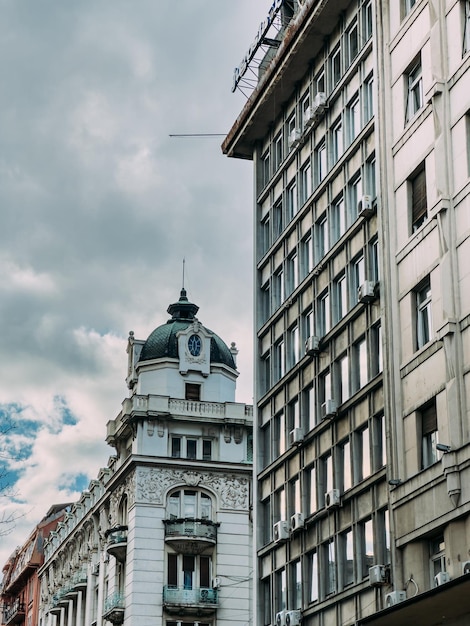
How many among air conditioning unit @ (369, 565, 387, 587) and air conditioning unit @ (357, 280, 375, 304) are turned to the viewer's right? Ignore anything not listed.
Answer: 0

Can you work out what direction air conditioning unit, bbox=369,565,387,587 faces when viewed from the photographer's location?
facing the viewer and to the left of the viewer
